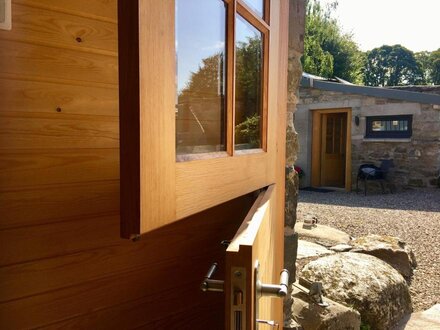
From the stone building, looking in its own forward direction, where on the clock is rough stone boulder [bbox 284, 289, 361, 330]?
The rough stone boulder is roughly at 12 o'clock from the stone building.

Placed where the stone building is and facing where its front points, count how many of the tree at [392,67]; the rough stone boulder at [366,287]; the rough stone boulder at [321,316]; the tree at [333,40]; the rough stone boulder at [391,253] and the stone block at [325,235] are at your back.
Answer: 2

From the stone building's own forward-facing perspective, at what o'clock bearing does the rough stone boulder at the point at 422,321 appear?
The rough stone boulder is roughly at 12 o'clock from the stone building.

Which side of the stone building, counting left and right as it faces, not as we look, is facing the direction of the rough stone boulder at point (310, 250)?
front

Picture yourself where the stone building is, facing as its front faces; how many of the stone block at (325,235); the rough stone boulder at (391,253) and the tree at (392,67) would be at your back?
1

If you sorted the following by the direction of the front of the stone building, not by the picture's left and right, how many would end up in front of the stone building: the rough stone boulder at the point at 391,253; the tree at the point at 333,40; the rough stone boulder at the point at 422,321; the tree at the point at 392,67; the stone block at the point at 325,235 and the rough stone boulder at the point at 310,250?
4

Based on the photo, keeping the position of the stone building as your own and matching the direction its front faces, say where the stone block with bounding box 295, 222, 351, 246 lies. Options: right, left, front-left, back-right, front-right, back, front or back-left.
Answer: front

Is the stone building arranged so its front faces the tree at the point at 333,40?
no

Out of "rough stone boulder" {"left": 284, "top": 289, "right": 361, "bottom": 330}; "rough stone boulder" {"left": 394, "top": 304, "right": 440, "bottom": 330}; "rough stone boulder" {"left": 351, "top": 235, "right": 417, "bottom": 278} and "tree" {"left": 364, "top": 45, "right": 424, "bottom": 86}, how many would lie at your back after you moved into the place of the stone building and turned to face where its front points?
1

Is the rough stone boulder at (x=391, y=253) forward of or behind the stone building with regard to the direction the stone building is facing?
forward

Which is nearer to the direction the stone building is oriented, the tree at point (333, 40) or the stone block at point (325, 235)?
the stone block

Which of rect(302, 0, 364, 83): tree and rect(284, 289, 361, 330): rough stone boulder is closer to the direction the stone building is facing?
the rough stone boulder

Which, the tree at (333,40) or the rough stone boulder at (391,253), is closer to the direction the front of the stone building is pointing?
the rough stone boulder

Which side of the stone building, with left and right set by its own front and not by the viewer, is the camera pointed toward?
front

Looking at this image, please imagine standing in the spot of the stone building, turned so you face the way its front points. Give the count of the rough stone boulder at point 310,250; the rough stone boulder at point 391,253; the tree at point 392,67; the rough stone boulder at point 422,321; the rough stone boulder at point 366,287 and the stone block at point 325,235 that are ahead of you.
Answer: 5

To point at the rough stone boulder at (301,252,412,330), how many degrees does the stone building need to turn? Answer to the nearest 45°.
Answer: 0° — it already faces it
